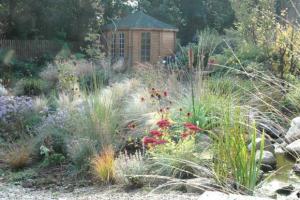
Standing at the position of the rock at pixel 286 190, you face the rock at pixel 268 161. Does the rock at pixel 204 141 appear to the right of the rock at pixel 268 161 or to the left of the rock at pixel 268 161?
left

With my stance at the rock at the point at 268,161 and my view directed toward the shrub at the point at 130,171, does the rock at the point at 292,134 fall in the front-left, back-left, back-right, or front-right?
back-right

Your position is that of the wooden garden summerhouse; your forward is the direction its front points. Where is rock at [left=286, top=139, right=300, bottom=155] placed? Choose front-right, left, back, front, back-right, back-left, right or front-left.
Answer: front-left

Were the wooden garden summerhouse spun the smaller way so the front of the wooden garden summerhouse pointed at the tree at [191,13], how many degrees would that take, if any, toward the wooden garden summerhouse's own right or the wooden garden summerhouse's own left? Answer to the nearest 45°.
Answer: approximately 180°

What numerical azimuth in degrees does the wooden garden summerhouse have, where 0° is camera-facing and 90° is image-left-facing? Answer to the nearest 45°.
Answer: approximately 45°

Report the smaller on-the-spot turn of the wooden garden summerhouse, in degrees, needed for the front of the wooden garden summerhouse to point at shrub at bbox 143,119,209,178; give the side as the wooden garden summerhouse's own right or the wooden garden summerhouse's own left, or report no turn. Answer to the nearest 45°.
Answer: approximately 45° to the wooden garden summerhouse's own left

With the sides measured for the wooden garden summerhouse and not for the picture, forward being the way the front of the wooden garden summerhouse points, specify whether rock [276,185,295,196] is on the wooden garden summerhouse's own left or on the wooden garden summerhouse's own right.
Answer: on the wooden garden summerhouse's own left

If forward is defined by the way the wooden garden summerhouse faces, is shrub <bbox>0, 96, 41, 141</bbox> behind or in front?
in front

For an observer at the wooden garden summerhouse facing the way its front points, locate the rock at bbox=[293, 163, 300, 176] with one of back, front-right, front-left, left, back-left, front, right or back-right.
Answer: front-left

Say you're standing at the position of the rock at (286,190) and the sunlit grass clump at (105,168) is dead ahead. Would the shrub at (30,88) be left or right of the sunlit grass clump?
right
